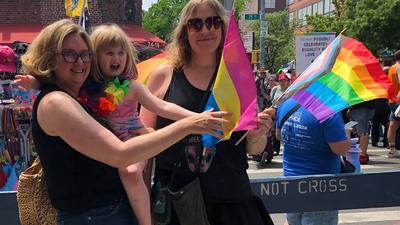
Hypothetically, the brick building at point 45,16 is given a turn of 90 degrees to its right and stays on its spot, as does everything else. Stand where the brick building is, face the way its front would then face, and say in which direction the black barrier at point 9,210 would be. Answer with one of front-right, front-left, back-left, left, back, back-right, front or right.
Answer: left

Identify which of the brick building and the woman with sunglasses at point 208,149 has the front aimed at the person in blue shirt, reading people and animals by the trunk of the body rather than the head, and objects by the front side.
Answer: the brick building

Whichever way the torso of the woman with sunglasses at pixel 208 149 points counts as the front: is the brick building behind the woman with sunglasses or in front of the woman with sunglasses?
behind

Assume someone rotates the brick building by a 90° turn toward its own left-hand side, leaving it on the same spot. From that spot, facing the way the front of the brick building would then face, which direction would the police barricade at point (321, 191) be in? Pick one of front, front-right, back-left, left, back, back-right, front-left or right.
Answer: right

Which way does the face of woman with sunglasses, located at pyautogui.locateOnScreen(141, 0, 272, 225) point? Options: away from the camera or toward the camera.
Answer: toward the camera

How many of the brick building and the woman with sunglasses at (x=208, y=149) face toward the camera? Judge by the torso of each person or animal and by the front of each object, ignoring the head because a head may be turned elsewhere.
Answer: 2

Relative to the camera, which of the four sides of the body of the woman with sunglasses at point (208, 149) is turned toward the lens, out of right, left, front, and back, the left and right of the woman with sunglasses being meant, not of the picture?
front

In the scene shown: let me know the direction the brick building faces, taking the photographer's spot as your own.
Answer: facing the viewer

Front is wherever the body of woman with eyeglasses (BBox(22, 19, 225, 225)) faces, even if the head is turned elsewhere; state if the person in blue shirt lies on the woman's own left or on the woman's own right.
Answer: on the woman's own left

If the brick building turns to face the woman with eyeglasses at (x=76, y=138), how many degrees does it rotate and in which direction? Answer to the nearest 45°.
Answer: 0° — it already faces them

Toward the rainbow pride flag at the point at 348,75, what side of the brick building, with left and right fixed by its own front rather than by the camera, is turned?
front

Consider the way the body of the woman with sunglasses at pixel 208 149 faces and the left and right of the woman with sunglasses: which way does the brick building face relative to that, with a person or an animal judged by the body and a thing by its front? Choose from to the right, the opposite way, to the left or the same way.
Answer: the same way

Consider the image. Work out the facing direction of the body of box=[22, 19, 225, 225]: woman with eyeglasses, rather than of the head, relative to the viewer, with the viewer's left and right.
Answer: facing the viewer and to the right of the viewer

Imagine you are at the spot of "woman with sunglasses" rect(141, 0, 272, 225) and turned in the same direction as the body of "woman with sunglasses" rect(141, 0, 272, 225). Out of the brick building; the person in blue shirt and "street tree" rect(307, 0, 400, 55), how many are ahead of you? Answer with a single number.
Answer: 0

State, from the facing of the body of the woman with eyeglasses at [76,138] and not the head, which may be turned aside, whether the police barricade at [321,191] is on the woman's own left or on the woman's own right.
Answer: on the woman's own left

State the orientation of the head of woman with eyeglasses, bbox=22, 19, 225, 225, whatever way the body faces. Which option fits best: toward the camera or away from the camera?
toward the camera

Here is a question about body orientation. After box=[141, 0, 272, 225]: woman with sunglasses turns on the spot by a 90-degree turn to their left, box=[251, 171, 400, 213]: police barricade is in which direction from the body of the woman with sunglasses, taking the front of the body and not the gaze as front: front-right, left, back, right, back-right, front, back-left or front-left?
front-left

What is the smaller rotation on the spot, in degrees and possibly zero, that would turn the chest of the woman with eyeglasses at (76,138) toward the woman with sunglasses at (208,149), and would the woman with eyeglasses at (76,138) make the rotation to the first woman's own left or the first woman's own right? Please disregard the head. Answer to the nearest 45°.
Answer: approximately 90° to the first woman's own left
